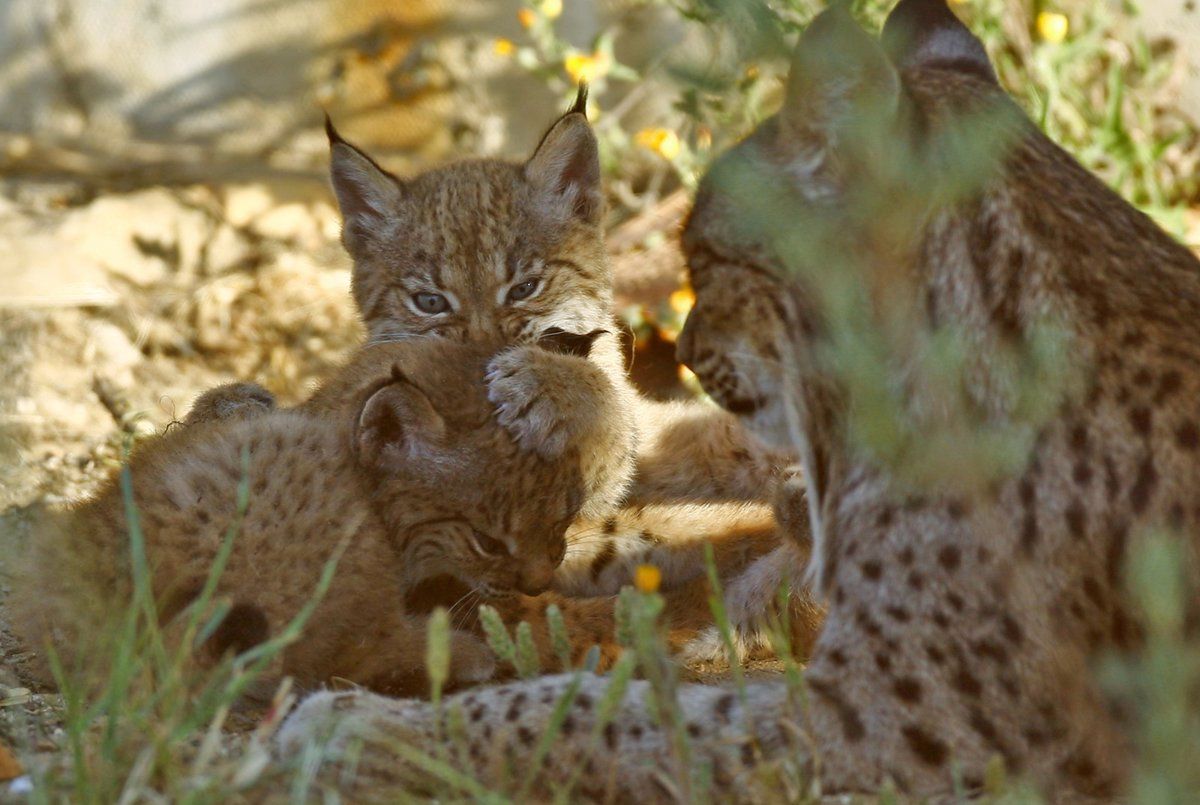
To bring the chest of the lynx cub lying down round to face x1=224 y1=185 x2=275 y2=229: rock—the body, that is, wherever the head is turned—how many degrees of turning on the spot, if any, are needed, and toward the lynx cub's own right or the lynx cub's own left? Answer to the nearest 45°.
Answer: approximately 90° to the lynx cub's own left

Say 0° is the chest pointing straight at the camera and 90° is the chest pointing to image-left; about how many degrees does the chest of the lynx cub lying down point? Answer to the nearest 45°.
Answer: approximately 270°

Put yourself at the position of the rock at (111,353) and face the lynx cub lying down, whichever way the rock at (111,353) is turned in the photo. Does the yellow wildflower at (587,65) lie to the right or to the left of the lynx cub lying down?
left

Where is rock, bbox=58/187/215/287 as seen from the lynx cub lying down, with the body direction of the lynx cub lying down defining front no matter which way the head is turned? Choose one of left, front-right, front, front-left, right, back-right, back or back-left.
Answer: left

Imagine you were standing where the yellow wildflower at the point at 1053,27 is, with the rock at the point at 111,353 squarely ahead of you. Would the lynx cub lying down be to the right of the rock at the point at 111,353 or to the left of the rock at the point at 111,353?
left

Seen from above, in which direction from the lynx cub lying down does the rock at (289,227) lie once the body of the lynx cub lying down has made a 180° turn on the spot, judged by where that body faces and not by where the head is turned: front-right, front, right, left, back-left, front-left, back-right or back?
right

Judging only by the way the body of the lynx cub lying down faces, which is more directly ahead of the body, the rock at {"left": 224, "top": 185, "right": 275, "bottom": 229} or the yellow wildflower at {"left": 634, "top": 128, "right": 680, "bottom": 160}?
the yellow wildflower

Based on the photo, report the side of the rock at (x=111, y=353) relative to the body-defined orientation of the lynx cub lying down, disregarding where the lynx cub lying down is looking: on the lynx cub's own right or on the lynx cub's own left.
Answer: on the lynx cub's own left

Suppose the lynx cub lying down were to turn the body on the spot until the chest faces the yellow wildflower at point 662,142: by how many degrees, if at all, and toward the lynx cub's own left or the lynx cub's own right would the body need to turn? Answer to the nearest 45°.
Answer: approximately 45° to the lynx cub's own left

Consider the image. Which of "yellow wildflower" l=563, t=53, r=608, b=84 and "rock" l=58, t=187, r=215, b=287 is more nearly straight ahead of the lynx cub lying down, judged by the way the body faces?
the yellow wildflower

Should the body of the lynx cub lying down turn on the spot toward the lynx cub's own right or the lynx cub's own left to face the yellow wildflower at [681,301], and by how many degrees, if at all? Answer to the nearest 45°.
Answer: approximately 45° to the lynx cub's own left

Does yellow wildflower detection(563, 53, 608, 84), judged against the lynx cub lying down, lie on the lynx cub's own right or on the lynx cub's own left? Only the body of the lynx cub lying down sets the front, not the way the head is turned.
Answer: on the lynx cub's own left
